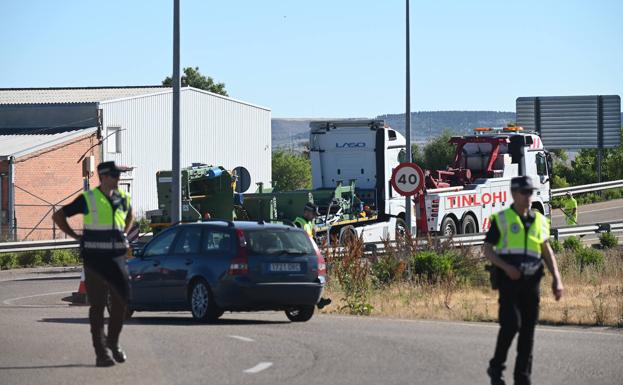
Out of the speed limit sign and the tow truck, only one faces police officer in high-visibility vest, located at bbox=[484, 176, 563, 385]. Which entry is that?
the speed limit sign

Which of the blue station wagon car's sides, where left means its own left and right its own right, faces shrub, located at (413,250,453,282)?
right

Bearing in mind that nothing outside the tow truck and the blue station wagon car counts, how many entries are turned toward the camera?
0

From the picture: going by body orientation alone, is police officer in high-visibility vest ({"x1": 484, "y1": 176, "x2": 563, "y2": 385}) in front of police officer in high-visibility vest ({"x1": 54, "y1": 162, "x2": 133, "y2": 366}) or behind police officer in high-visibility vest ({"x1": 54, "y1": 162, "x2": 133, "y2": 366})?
in front

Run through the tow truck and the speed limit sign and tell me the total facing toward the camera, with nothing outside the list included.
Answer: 1

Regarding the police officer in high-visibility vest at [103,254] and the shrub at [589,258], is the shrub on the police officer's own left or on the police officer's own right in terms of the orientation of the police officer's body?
on the police officer's own left

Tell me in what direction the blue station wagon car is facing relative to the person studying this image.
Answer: facing away from the viewer and to the left of the viewer

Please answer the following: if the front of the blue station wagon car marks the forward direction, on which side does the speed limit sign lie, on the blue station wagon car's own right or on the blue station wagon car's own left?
on the blue station wagon car's own right

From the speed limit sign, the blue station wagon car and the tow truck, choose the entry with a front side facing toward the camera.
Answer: the speed limit sign

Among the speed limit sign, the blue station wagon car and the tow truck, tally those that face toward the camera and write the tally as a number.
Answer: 1

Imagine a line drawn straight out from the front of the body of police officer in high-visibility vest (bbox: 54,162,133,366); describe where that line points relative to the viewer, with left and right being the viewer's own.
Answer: facing the viewer and to the right of the viewer
